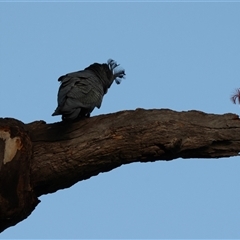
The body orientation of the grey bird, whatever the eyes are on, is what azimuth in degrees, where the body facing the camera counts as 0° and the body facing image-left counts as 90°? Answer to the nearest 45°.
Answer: approximately 225°
